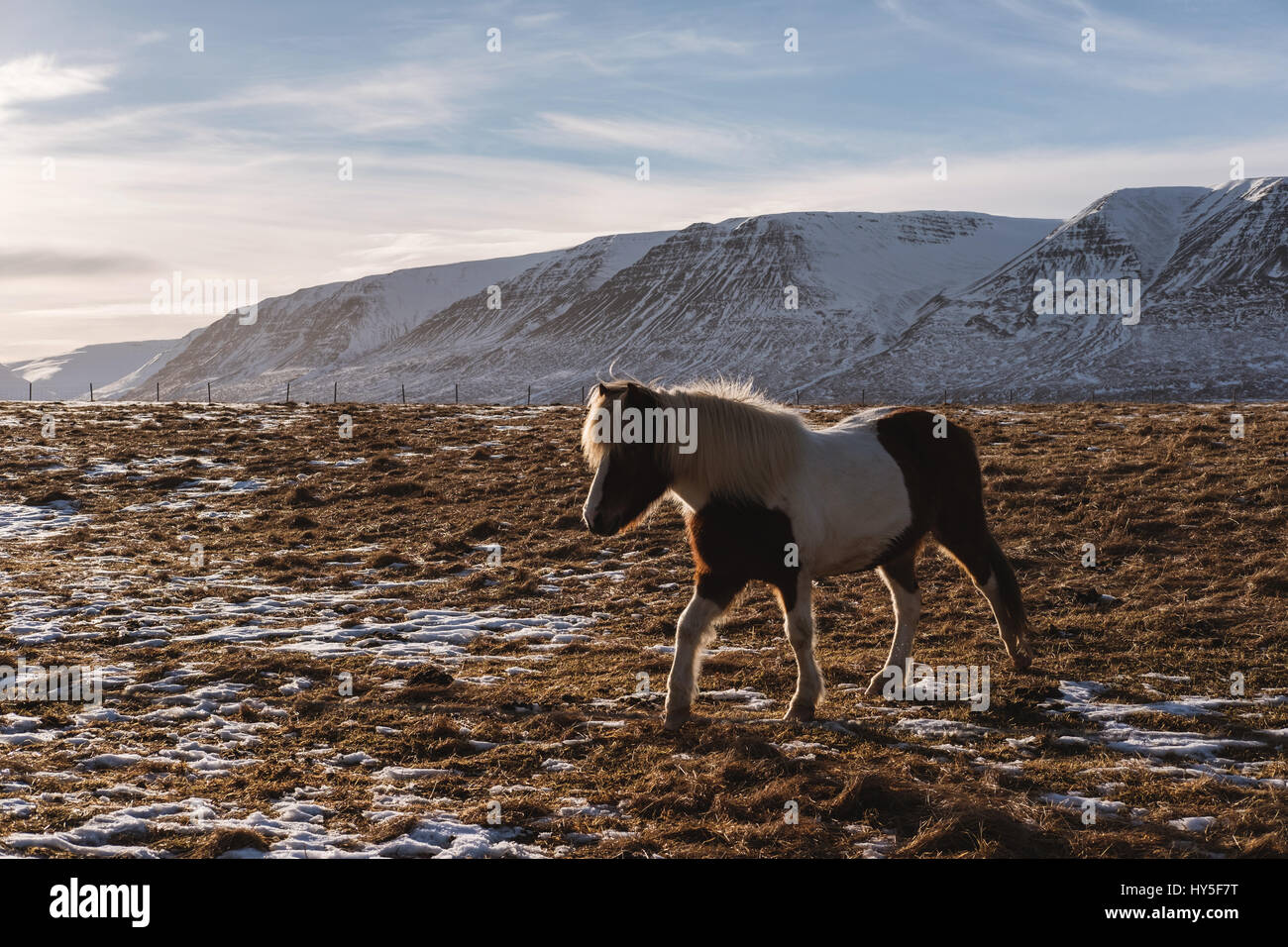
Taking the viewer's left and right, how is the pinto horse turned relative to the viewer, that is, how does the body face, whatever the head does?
facing the viewer and to the left of the viewer
